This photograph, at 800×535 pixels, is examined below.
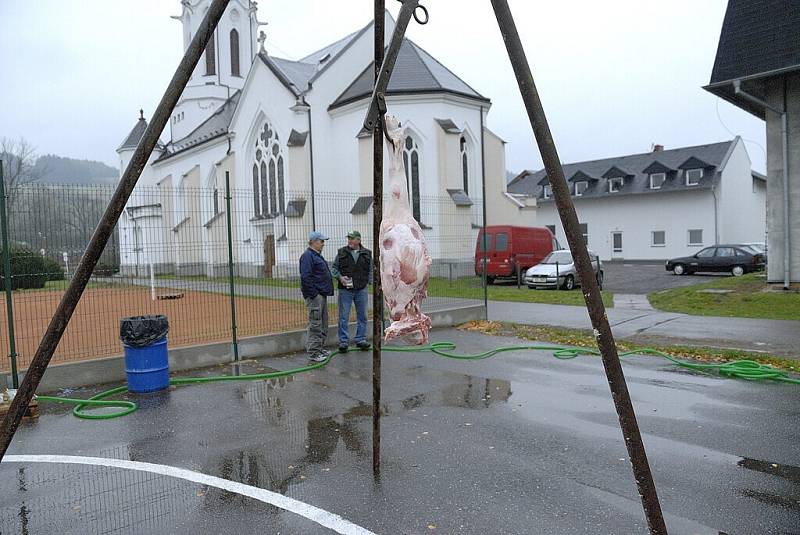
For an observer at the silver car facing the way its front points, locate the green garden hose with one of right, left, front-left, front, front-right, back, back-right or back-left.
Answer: front-left

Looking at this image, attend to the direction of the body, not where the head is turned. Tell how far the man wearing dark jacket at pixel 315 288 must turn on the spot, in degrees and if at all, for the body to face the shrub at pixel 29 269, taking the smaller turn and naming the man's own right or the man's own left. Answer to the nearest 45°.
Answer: approximately 180°

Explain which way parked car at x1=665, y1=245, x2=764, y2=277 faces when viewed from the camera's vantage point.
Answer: facing to the left of the viewer

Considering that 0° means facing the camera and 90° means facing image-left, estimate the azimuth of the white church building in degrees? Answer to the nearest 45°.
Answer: approximately 135°

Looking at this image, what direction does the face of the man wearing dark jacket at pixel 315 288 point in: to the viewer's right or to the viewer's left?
to the viewer's right

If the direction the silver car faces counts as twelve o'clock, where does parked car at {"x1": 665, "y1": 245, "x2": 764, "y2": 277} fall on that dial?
The parked car is roughly at 6 o'clock from the silver car.

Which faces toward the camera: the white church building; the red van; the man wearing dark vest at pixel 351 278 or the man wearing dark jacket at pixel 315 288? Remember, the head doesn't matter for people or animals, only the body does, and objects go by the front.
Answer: the man wearing dark vest at pixel 351 278

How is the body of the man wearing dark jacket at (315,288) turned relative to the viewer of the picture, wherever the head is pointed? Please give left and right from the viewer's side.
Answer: facing to the right of the viewer

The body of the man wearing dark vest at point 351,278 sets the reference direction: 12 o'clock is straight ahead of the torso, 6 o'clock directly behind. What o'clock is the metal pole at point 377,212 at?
The metal pole is roughly at 12 o'clock from the man wearing dark vest.

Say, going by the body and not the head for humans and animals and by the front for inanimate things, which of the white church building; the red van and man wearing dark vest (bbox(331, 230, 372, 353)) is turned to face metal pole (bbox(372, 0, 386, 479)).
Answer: the man wearing dark vest

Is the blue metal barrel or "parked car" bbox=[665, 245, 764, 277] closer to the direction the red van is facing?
the parked car

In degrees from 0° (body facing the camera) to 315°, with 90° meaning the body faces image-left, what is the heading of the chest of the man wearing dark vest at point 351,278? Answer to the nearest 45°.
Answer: approximately 0°
